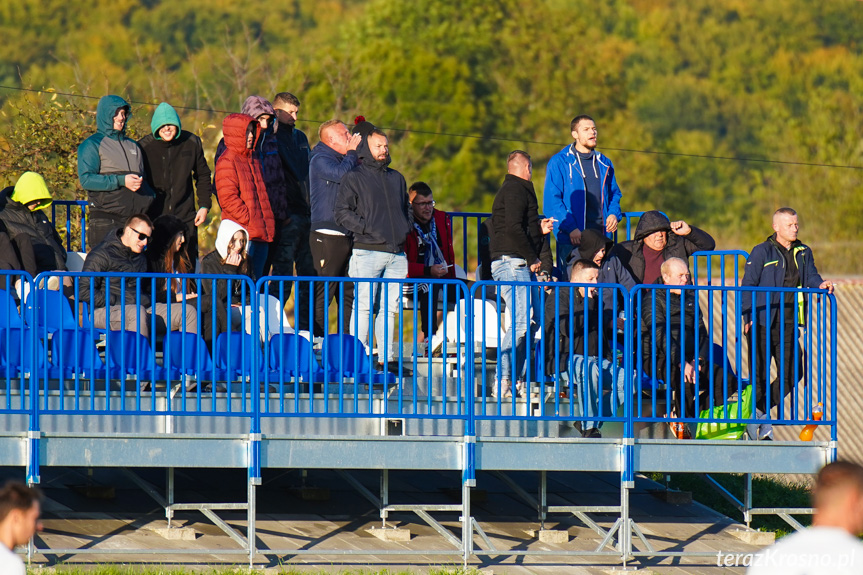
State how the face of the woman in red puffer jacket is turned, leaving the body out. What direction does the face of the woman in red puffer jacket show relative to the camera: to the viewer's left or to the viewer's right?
to the viewer's right

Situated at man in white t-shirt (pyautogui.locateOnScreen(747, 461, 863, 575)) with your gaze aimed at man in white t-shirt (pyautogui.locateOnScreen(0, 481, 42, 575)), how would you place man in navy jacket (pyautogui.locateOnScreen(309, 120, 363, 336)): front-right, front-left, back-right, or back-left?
front-right

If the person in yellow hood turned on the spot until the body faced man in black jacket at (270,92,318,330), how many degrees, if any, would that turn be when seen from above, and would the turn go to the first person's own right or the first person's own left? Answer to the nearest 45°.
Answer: approximately 45° to the first person's own left

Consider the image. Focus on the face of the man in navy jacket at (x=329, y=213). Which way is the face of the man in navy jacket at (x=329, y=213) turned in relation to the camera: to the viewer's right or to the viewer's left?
to the viewer's right

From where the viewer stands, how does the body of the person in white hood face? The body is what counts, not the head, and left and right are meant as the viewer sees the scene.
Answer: facing the viewer and to the right of the viewer

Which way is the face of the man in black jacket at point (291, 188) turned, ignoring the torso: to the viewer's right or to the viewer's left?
to the viewer's right

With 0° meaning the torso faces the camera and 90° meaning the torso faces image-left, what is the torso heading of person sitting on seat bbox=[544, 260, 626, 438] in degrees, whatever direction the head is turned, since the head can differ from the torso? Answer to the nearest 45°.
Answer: approximately 315°

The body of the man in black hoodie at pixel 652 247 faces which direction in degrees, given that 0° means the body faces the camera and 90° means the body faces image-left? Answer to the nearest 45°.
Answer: approximately 0°

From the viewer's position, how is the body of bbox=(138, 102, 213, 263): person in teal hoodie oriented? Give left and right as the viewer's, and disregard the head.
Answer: facing the viewer

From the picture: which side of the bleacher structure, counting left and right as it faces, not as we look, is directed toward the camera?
front

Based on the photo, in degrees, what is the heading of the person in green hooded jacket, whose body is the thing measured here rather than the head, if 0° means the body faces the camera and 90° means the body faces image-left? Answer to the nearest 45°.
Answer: approximately 315°

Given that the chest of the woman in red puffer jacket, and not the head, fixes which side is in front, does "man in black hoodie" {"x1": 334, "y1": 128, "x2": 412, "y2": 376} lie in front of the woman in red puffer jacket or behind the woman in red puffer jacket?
in front
